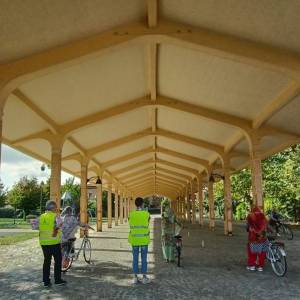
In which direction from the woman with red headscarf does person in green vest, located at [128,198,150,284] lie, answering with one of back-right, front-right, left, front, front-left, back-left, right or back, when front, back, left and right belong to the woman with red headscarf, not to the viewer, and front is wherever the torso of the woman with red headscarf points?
front-right

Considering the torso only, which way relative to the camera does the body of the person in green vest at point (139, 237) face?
away from the camera

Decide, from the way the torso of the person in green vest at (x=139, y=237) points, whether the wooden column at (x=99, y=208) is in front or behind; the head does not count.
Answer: in front

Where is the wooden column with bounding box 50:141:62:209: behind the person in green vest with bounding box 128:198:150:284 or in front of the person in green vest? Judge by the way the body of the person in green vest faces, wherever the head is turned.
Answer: in front

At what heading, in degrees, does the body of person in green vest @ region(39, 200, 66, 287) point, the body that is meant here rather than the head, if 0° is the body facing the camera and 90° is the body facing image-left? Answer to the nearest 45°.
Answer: approximately 225°

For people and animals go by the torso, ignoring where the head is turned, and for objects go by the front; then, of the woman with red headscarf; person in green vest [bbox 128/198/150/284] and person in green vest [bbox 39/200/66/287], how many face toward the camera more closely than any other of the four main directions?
1

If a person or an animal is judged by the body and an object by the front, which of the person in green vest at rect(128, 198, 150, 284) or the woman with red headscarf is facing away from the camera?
the person in green vest

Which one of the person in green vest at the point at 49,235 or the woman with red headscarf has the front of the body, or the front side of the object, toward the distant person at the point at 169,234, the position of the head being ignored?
the person in green vest

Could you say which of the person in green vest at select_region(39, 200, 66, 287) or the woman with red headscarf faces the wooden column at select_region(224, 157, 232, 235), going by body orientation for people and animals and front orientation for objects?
the person in green vest

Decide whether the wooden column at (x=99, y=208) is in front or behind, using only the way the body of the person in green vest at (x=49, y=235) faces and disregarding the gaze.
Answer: in front
